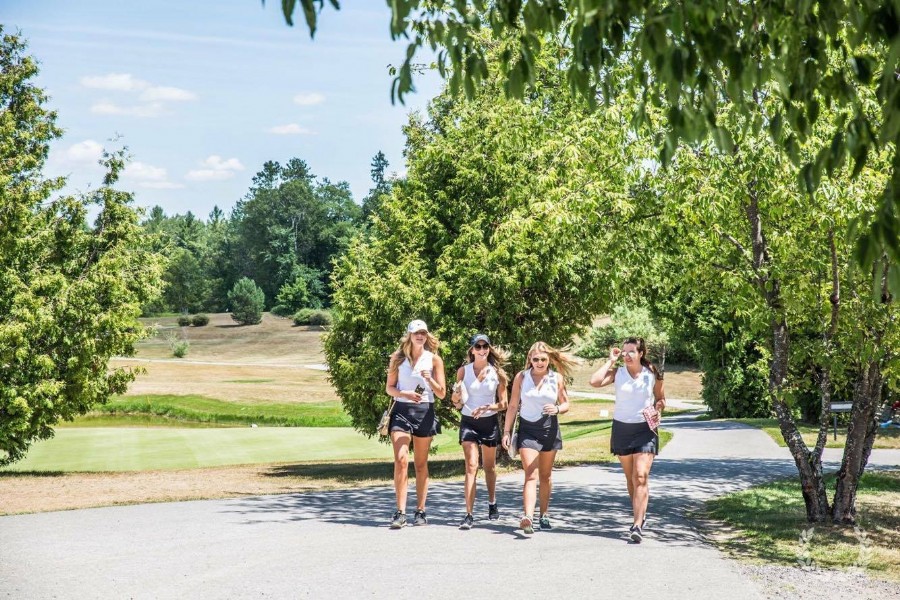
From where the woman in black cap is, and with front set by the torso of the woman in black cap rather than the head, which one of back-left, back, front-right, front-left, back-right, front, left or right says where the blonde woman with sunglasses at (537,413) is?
front-left

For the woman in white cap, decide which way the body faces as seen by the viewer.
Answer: toward the camera

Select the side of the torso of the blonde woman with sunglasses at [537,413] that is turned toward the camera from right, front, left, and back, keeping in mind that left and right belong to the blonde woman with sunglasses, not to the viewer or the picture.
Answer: front

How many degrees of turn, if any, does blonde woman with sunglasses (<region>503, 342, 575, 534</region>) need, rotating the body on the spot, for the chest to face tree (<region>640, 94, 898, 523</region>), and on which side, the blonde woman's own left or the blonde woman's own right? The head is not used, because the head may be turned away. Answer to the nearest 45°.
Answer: approximately 135° to the blonde woman's own left

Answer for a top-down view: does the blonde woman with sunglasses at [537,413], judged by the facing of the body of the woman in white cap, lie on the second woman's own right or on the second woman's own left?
on the second woman's own left

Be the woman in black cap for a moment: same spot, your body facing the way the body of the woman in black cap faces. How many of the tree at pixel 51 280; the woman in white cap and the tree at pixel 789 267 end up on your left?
1

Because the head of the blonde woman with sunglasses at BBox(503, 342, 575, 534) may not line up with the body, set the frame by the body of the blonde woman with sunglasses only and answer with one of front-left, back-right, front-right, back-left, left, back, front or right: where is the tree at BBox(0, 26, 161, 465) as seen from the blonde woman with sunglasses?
back-right

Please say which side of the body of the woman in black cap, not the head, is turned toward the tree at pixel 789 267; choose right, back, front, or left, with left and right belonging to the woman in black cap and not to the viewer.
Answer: left

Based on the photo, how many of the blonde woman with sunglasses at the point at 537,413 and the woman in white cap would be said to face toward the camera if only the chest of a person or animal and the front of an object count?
2

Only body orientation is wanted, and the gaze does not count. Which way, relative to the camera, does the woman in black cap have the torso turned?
toward the camera
